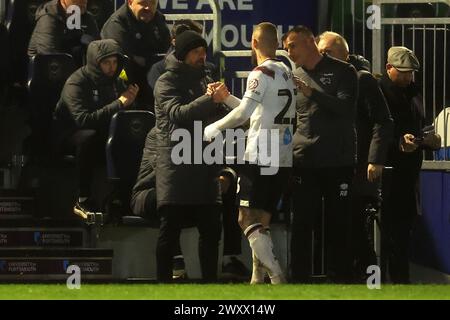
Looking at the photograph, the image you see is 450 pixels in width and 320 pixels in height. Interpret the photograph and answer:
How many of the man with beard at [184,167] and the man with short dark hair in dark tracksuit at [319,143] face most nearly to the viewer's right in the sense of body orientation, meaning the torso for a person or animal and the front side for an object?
1

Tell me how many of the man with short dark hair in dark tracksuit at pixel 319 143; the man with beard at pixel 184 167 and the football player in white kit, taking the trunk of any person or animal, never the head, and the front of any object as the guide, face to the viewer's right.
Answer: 1

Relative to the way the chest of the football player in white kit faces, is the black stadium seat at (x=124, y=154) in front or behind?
in front

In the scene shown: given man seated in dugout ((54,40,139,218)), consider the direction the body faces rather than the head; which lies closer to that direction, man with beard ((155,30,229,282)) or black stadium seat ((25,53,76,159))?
the man with beard

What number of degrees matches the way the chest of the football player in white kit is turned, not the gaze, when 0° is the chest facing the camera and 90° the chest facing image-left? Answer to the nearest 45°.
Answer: approximately 135°

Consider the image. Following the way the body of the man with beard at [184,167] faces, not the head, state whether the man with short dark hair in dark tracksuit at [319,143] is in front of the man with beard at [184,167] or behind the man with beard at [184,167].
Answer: in front

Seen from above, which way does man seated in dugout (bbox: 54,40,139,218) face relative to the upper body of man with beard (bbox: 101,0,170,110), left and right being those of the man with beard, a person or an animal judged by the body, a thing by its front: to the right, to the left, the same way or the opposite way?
the same way

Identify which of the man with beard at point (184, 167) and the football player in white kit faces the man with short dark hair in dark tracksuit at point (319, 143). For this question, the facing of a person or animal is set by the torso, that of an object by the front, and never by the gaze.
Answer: the man with beard at point (184, 167)

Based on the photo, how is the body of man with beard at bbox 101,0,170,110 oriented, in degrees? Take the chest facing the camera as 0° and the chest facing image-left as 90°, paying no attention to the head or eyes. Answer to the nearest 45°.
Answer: approximately 315°
